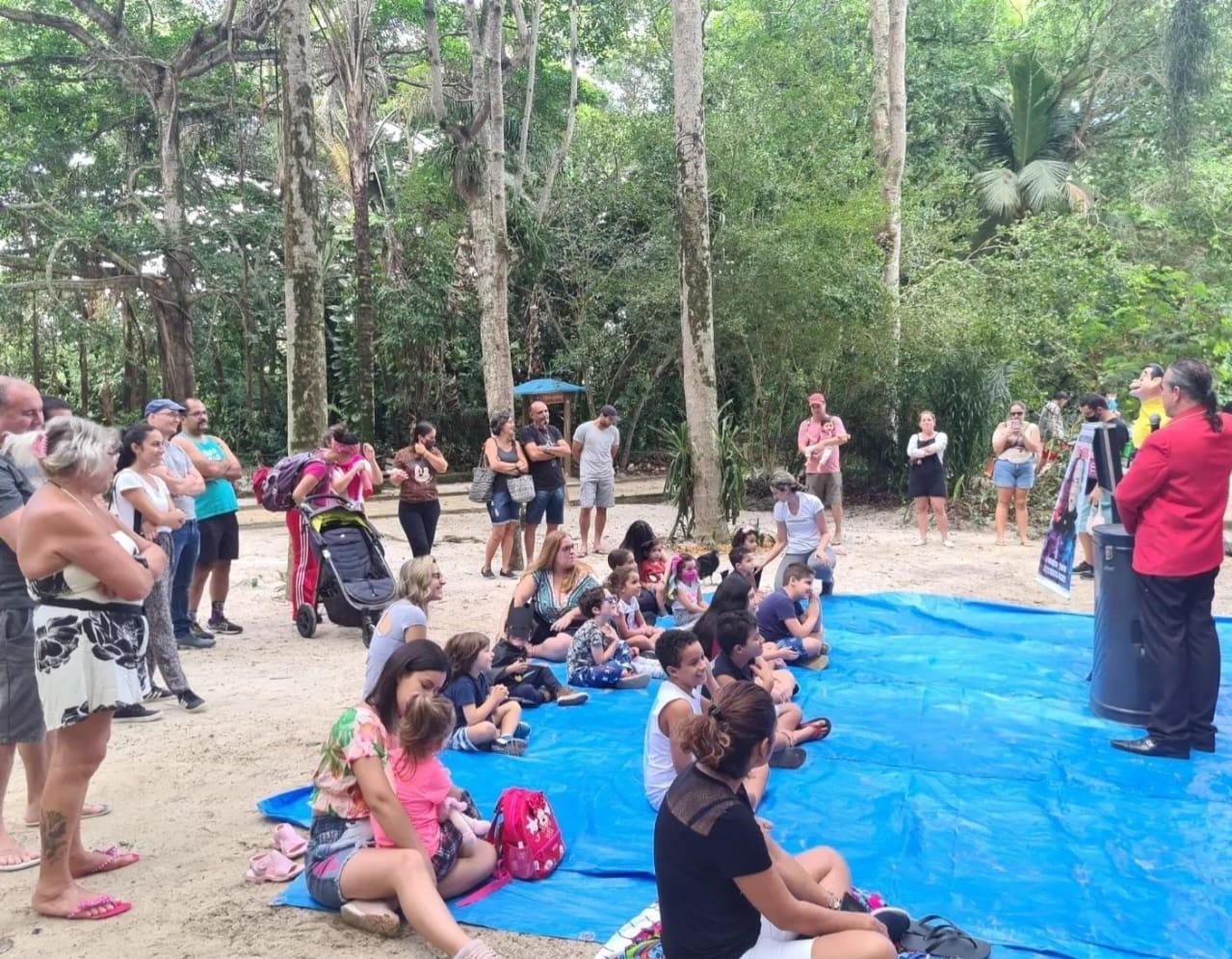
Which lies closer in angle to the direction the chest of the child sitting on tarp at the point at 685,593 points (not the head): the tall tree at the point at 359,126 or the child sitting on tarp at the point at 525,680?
the child sitting on tarp

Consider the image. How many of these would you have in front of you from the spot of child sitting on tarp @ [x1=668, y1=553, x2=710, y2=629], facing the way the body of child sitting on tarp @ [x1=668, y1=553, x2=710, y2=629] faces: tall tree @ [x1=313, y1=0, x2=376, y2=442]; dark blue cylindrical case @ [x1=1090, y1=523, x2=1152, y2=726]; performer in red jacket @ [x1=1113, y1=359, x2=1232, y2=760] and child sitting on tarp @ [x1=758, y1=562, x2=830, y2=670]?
3

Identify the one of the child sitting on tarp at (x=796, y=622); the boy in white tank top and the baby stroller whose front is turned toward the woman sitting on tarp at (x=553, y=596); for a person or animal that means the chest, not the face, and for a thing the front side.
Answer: the baby stroller

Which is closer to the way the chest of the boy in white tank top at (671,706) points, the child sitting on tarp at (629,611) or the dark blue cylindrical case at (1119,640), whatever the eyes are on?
the dark blue cylindrical case

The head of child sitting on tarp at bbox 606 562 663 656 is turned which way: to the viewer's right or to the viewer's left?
to the viewer's right

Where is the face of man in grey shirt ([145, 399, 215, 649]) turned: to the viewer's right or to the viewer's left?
to the viewer's right

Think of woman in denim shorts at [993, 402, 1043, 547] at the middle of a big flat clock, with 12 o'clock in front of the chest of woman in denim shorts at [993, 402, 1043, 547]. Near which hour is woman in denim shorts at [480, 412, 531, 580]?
woman in denim shorts at [480, 412, 531, 580] is roughly at 2 o'clock from woman in denim shorts at [993, 402, 1043, 547].

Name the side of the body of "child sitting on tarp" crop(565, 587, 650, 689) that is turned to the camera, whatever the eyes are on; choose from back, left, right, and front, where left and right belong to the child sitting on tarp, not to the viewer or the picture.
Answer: right

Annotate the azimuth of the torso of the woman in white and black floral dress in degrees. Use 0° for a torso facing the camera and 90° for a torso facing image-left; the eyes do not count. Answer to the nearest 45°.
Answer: approximately 270°

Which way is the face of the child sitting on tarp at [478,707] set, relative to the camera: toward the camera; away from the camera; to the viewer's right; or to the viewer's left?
to the viewer's right

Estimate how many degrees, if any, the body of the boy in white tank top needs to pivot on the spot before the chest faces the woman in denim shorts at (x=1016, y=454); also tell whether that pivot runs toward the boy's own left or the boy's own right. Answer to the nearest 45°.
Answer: approximately 45° to the boy's own left

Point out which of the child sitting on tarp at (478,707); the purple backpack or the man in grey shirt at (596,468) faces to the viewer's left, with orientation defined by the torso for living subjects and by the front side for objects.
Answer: the purple backpack

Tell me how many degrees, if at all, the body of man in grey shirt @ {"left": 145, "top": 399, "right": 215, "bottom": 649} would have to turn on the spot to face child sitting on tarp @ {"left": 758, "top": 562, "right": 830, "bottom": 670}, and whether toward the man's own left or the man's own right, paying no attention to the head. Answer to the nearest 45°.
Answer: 0° — they already face them

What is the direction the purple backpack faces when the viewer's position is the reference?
facing to the left of the viewer

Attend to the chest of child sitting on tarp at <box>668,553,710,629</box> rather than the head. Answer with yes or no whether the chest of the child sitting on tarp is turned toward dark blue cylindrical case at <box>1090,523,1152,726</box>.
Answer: yes

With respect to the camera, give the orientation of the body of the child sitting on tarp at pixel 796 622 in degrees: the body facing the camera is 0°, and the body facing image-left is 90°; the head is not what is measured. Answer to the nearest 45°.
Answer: approximately 270°

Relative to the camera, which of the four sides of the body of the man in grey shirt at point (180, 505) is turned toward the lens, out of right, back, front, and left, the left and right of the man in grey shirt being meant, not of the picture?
right

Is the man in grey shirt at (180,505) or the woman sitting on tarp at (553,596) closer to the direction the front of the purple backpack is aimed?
the man in grey shirt
